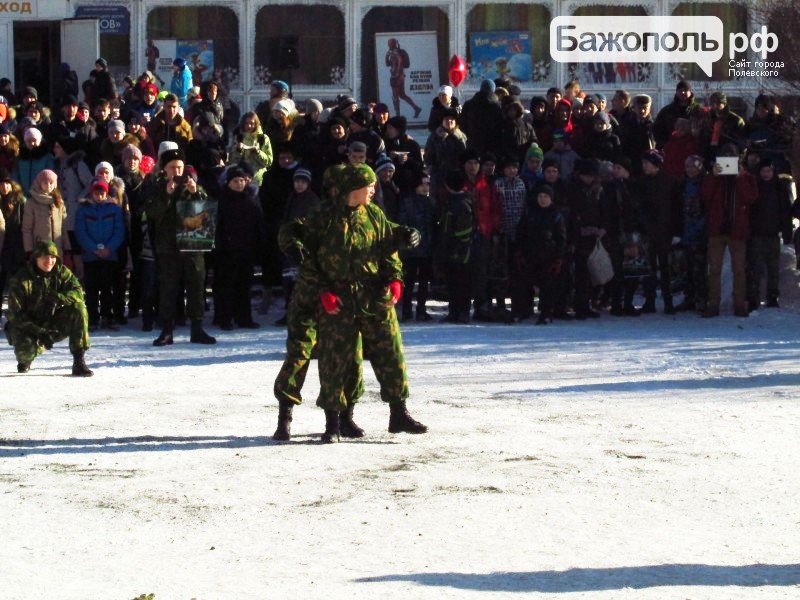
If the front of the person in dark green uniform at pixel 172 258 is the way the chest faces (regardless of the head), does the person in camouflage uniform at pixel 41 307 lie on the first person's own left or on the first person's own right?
on the first person's own right

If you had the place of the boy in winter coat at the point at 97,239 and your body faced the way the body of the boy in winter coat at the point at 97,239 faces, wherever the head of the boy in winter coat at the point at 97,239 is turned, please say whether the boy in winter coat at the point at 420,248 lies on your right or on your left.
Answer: on your left

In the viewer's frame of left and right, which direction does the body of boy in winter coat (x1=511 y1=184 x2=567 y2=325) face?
facing the viewer

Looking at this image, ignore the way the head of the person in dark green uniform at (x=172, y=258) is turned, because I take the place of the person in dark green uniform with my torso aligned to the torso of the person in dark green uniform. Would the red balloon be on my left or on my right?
on my left

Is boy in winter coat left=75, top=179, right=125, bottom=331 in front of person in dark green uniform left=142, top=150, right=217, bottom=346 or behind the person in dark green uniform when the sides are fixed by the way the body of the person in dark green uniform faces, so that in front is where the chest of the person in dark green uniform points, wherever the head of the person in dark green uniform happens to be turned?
behind

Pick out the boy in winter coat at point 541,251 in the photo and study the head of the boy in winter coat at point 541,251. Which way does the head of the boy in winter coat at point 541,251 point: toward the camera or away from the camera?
toward the camera

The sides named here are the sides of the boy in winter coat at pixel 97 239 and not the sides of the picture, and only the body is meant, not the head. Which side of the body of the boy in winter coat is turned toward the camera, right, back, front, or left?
front

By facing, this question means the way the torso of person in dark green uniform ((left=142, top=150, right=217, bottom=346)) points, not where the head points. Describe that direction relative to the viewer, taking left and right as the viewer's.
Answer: facing the viewer and to the right of the viewer

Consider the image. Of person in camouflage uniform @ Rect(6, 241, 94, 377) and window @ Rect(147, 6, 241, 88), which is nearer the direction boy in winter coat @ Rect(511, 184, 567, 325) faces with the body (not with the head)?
the person in camouflage uniform

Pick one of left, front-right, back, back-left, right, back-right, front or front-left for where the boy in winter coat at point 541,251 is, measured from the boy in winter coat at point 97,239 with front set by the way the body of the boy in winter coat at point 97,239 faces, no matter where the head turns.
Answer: left

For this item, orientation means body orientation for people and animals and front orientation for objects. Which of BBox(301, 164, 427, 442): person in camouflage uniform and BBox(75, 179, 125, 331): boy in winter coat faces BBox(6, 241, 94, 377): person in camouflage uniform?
the boy in winter coat

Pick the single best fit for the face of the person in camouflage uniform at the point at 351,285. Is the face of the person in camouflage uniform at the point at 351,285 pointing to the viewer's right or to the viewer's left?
to the viewer's right
